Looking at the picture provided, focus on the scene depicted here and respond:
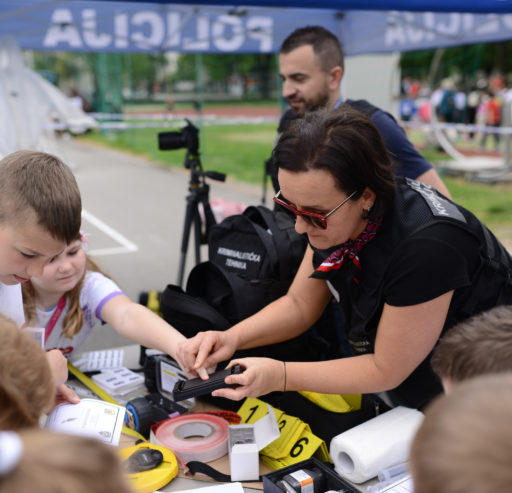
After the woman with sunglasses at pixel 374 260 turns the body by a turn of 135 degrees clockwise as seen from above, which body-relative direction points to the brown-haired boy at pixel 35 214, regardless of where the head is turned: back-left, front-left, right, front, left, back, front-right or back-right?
left

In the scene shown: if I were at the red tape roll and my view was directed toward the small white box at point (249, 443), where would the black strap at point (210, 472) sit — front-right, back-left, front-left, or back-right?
front-right

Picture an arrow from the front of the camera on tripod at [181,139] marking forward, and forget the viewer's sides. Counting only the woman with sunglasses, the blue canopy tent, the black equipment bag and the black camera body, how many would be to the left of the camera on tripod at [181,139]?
3

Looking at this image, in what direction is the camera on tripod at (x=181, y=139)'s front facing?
to the viewer's left

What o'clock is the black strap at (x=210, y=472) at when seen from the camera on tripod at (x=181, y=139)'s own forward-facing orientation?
The black strap is roughly at 9 o'clock from the camera on tripod.

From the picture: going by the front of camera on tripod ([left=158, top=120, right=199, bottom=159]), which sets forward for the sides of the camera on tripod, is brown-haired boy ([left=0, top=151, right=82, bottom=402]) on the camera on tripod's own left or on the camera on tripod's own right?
on the camera on tripod's own left

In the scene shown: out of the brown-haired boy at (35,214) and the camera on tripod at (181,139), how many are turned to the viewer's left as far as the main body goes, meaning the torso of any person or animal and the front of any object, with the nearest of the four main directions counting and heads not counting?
1

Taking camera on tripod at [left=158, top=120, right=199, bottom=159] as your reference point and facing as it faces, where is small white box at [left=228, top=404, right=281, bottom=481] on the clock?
The small white box is roughly at 9 o'clock from the camera on tripod.

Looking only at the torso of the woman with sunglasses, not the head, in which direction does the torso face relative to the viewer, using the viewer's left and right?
facing the viewer and to the left of the viewer

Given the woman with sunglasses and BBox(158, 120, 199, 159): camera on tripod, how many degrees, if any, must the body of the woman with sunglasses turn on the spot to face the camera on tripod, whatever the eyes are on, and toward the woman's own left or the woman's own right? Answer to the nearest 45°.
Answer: approximately 90° to the woman's own right
